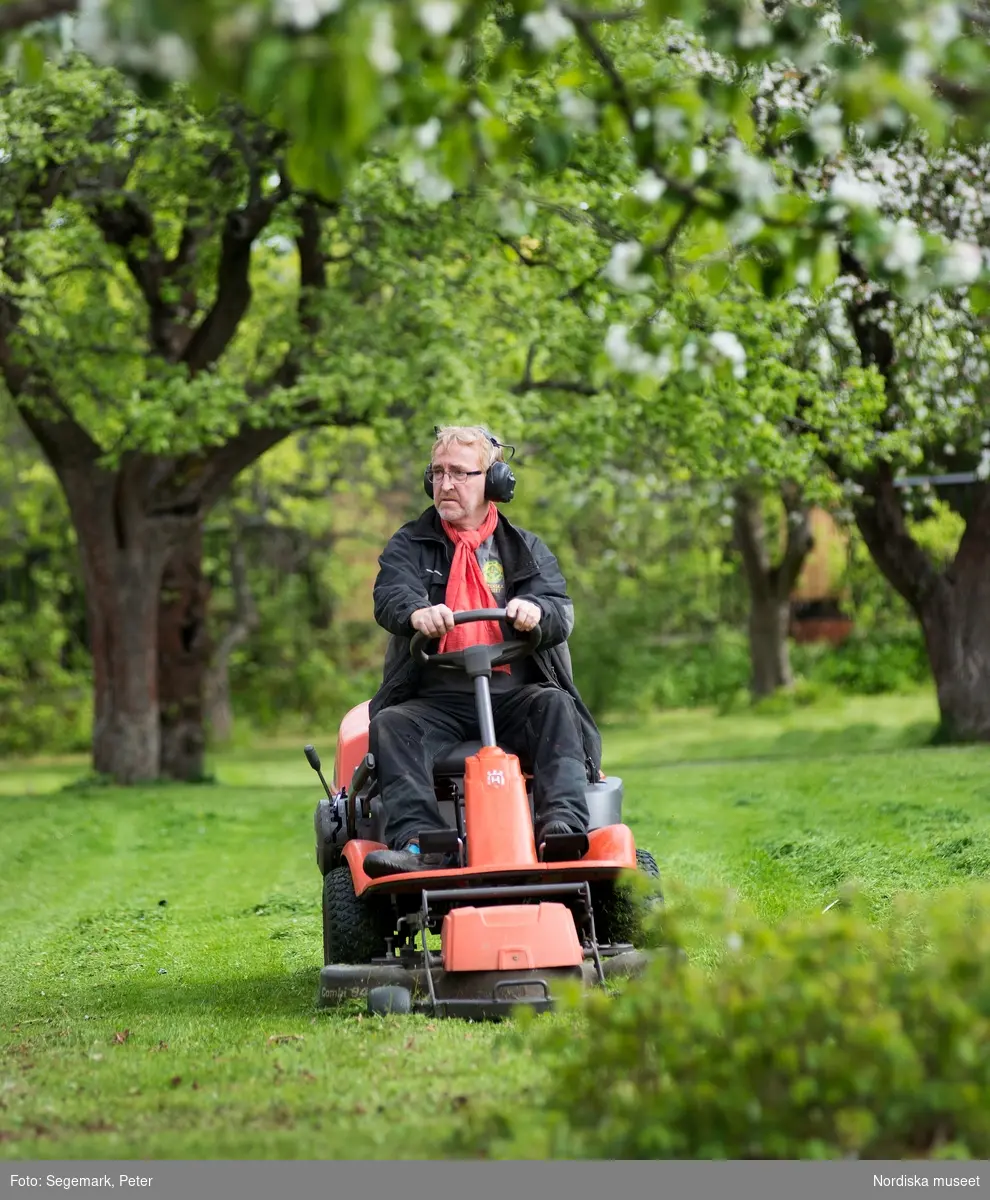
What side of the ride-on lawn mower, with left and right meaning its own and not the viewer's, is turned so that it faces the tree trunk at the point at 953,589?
back

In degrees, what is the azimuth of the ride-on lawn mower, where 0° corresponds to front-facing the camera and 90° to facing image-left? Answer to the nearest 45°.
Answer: approximately 0°

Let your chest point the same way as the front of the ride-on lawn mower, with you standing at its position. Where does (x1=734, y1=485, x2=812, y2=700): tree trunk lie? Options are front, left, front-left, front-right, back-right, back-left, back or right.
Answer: back

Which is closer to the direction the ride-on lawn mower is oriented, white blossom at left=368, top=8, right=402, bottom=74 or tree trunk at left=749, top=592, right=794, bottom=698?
the white blossom

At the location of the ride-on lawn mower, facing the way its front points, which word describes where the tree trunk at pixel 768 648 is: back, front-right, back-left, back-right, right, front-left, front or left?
back

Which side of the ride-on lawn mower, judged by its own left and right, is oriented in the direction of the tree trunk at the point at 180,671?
back

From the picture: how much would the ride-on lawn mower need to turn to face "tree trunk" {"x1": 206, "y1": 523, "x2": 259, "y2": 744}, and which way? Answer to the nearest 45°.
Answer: approximately 180°

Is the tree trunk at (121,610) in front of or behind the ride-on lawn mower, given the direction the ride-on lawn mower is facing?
behind
